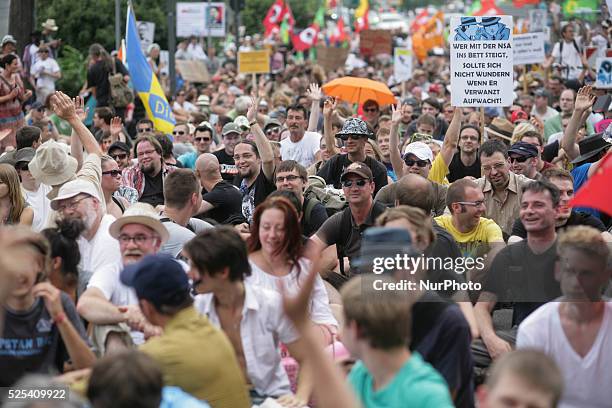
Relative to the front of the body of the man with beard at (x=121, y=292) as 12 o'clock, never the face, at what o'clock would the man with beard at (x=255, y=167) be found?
the man with beard at (x=255, y=167) is roughly at 8 o'clock from the man with beard at (x=121, y=292).

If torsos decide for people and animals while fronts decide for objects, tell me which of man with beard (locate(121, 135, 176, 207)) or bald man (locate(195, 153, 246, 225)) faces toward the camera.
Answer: the man with beard

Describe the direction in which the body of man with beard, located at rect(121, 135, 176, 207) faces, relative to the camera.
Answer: toward the camera

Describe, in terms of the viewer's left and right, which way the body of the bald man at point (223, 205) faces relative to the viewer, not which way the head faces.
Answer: facing away from the viewer and to the left of the viewer

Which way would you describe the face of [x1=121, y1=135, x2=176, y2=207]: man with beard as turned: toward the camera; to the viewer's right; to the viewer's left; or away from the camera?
toward the camera

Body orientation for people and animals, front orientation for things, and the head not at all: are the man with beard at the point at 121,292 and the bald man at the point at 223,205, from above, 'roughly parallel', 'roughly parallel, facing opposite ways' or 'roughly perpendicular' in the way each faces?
roughly parallel, facing opposite ways

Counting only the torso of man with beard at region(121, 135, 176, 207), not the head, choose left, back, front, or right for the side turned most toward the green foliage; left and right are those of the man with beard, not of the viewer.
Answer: back

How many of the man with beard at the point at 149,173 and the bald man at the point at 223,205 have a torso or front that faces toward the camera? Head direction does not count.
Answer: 1

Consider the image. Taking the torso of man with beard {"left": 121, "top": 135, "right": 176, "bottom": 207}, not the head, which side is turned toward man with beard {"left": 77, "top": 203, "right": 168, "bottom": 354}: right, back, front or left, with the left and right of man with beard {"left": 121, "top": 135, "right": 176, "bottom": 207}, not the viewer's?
front

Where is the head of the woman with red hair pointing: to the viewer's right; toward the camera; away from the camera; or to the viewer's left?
toward the camera

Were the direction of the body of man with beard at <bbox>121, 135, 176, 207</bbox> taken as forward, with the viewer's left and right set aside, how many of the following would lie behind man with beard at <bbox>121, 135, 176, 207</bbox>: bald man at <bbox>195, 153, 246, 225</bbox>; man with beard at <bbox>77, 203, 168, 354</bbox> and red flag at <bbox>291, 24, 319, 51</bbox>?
1

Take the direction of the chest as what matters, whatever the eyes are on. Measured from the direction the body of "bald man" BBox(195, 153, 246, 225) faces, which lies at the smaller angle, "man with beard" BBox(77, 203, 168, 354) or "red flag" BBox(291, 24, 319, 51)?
the red flag

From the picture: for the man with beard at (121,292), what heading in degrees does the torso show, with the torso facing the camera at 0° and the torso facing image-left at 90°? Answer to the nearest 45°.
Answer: approximately 315°
